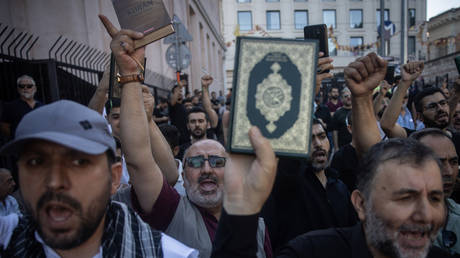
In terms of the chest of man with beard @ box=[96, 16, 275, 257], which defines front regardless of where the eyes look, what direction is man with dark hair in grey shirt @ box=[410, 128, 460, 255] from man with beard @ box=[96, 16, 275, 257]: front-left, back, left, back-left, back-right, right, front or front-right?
left

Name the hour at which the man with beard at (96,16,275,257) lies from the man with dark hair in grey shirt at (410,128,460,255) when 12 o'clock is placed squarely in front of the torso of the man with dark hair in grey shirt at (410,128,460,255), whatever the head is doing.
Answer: the man with beard at (96,16,275,257) is roughly at 3 o'clock from the man with dark hair in grey shirt at (410,128,460,255).

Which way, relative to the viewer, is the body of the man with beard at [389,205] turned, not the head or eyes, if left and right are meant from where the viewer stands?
facing the viewer and to the right of the viewer

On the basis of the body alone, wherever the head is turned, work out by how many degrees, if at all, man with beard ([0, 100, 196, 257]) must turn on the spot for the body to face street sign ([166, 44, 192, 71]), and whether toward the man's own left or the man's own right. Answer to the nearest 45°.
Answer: approximately 135° to the man's own right

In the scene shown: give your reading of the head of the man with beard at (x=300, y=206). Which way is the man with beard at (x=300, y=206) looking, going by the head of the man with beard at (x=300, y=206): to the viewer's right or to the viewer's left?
to the viewer's left

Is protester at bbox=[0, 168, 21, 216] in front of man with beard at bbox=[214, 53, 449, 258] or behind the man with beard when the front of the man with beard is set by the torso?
behind

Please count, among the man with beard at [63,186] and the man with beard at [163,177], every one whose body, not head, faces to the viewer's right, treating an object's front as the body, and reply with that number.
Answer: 0

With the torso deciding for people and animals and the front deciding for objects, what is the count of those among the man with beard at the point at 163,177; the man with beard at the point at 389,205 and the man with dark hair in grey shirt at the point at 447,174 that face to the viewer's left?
0

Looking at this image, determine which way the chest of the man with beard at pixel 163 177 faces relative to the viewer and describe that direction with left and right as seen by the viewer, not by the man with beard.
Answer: facing the viewer

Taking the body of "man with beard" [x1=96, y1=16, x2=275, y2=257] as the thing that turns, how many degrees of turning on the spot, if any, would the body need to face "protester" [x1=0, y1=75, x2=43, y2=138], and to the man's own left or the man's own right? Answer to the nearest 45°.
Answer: approximately 135° to the man's own right

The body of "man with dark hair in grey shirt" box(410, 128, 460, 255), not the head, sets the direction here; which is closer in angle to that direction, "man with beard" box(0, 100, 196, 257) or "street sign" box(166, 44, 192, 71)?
the man with beard

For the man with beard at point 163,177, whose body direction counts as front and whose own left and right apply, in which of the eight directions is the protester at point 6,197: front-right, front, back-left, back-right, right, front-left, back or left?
back-right

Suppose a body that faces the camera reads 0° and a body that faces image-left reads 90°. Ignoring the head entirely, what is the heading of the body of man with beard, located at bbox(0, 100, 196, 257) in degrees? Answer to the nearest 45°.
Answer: approximately 45°
